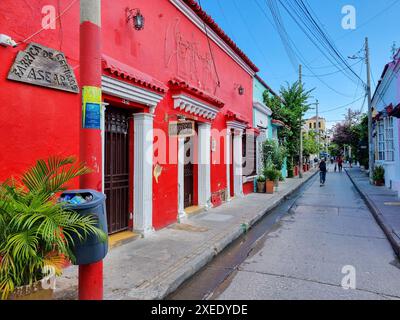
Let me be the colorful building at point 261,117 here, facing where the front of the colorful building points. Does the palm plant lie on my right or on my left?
on my right

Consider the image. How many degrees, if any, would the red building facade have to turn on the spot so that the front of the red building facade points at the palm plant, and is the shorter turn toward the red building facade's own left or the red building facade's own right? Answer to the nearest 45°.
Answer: approximately 45° to the red building facade's own right

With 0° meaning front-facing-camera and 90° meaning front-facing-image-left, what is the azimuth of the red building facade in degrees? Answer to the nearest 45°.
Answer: approximately 315°

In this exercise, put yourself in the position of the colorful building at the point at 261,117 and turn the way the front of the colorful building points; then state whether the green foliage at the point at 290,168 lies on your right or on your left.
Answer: on your left

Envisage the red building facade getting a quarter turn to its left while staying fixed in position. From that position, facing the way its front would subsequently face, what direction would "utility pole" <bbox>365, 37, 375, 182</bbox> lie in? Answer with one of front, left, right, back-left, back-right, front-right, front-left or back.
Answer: front

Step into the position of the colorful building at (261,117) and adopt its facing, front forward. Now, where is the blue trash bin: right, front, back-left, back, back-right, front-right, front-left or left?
front-right

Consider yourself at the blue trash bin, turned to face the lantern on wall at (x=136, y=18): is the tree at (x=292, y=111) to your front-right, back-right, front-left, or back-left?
front-right

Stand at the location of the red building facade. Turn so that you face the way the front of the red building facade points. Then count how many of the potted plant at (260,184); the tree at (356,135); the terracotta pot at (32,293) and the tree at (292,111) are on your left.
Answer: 3

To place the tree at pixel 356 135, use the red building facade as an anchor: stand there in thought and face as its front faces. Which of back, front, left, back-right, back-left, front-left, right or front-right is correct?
left

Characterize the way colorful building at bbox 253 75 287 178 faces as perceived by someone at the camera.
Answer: facing the viewer and to the right of the viewer

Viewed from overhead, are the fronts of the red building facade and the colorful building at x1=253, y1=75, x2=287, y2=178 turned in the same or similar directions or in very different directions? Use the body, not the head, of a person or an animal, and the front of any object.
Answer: same or similar directions

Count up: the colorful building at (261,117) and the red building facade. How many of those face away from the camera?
0

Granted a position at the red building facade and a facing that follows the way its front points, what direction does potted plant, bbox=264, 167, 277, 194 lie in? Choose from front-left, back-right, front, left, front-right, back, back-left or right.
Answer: left

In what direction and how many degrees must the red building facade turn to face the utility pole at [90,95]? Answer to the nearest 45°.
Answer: approximately 45° to its right
